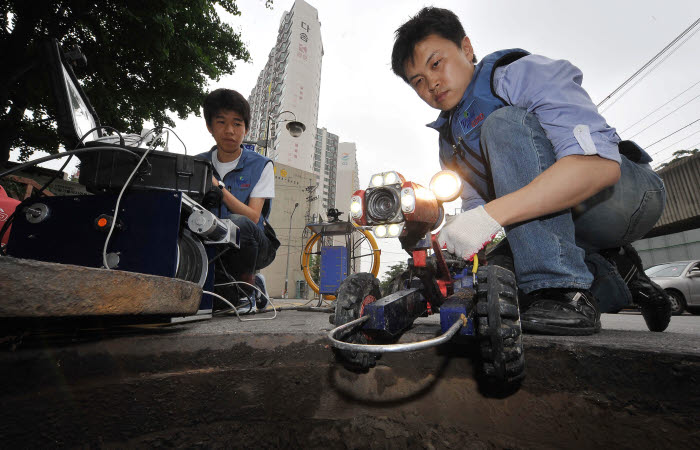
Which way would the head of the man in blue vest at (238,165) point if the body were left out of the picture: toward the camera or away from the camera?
toward the camera

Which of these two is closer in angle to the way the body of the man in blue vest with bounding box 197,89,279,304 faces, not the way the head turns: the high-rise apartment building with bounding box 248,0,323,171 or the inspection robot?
the inspection robot

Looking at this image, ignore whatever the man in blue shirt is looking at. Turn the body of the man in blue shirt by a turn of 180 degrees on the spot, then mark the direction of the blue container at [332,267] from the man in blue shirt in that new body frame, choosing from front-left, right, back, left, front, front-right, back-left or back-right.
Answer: left

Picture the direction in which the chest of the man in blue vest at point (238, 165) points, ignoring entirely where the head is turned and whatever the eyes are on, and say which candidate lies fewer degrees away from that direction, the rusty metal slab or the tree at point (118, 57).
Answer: the rusty metal slab

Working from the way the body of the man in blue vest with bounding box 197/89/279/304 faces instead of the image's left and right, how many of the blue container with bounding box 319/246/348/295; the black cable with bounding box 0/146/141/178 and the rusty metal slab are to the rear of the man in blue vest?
1

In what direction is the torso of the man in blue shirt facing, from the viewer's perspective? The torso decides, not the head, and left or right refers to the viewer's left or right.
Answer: facing the viewer and to the left of the viewer

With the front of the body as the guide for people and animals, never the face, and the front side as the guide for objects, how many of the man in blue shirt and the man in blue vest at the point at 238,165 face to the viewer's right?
0

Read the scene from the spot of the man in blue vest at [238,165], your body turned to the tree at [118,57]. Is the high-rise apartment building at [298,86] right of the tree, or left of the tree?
right

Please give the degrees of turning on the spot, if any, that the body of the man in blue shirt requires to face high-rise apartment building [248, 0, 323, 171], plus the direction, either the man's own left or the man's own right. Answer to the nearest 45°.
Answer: approximately 90° to the man's own right

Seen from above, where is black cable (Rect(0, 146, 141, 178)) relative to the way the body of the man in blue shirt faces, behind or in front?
in front

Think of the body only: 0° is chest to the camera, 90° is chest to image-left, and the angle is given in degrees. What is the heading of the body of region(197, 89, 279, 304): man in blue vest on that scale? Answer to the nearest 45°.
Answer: approximately 45°

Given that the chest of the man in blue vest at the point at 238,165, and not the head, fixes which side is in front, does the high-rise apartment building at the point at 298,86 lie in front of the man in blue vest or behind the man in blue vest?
behind

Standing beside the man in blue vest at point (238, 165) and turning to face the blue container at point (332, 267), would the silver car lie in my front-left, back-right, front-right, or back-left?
front-right

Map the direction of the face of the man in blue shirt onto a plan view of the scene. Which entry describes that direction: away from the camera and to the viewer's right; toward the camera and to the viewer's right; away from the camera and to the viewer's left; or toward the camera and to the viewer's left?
toward the camera and to the viewer's left
